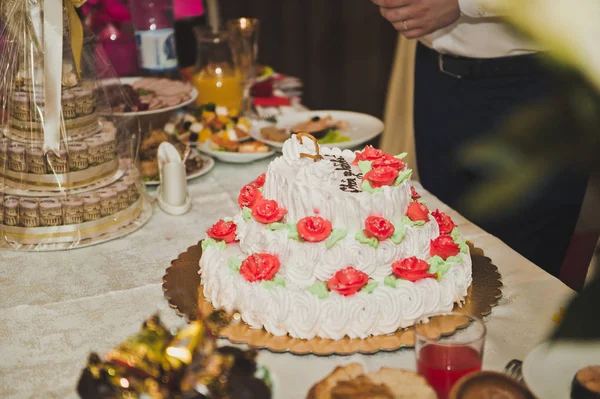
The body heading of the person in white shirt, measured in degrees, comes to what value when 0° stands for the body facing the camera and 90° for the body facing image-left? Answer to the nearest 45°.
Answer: approximately 45°

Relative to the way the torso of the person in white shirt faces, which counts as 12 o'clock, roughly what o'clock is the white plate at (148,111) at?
The white plate is roughly at 1 o'clock from the person in white shirt.

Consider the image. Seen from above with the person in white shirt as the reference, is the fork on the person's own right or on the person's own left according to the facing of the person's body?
on the person's own left

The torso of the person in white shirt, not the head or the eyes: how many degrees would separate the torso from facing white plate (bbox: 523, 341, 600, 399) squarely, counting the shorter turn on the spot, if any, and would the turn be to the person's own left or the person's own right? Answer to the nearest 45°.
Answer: approximately 45° to the person's own left

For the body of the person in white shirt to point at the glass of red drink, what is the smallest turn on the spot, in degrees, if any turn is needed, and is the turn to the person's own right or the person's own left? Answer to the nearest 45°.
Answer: approximately 45° to the person's own left

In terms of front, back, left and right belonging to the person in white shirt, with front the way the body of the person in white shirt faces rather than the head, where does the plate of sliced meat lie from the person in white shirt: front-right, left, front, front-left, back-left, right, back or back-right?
front-right

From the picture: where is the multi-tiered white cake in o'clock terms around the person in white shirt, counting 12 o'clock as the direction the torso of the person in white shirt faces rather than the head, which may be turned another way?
The multi-tiered white cake is roughly at 11 o'clock from the person in white shirt.

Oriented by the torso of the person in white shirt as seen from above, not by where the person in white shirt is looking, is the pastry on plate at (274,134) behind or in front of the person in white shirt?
in front

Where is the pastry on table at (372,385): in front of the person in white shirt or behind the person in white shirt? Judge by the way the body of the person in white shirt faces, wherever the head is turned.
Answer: in front
